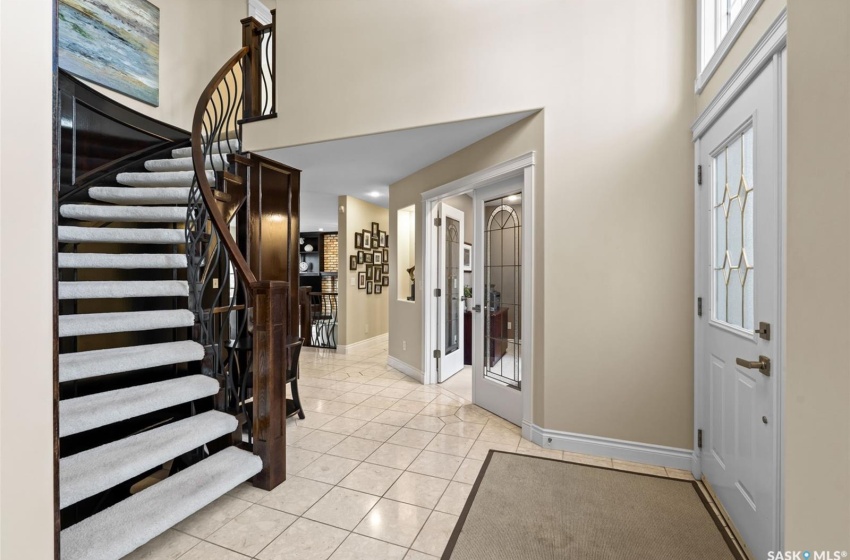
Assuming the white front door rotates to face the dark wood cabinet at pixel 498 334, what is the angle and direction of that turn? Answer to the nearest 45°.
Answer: approximately 90° to its right

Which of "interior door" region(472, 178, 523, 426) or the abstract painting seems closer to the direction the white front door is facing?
the abstract painting

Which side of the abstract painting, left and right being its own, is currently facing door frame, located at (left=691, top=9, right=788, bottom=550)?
front

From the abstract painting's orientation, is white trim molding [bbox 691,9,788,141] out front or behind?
out front

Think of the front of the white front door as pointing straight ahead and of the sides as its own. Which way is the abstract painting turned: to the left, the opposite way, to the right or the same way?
the opposite way

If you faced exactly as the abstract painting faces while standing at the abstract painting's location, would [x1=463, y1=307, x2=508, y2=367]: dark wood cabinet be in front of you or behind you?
in front

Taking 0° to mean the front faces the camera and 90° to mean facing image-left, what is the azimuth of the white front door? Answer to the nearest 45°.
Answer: approximately 45°

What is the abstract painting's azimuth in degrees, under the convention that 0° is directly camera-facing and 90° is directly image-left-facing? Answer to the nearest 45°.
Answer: approximately 315°

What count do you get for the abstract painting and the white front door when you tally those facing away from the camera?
0
